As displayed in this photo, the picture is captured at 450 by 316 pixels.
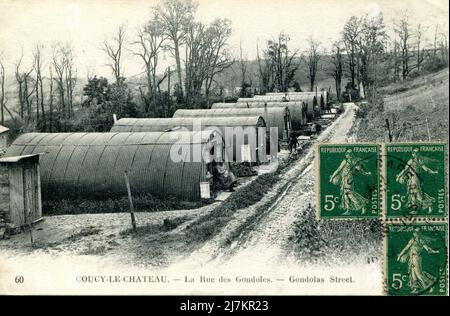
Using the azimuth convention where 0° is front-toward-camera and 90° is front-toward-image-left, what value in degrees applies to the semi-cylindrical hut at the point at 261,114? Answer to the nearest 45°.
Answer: approximately 270°
